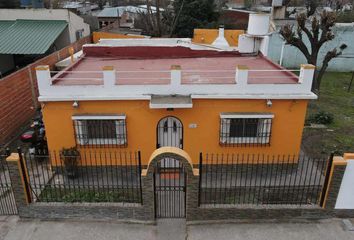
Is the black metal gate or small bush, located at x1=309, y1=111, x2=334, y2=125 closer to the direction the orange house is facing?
the black metal gate

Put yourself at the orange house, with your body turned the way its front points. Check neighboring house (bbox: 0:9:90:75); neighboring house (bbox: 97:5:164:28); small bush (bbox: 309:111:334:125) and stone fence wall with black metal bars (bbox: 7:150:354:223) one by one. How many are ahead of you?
1

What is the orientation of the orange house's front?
toward the camera

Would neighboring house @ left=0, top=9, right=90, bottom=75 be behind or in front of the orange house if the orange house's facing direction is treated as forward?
behind

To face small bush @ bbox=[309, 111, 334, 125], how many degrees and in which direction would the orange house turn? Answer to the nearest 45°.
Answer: approximately 135° to its left

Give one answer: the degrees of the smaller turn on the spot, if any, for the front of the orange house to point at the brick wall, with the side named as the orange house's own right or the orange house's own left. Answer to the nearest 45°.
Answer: approximately 135° to the orange house's own right

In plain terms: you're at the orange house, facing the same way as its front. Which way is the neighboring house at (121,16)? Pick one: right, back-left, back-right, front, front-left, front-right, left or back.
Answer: back

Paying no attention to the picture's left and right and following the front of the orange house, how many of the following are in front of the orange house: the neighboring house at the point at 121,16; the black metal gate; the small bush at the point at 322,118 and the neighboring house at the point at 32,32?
1

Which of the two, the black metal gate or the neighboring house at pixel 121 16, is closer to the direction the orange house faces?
the black metal gate

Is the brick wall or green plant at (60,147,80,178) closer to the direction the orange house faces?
the green plant

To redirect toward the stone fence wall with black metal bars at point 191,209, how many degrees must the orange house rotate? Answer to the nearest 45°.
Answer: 0° — it already faces it

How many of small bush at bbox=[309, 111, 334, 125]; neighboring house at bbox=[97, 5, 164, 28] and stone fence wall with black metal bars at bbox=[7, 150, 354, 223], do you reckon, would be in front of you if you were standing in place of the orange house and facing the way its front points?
1
